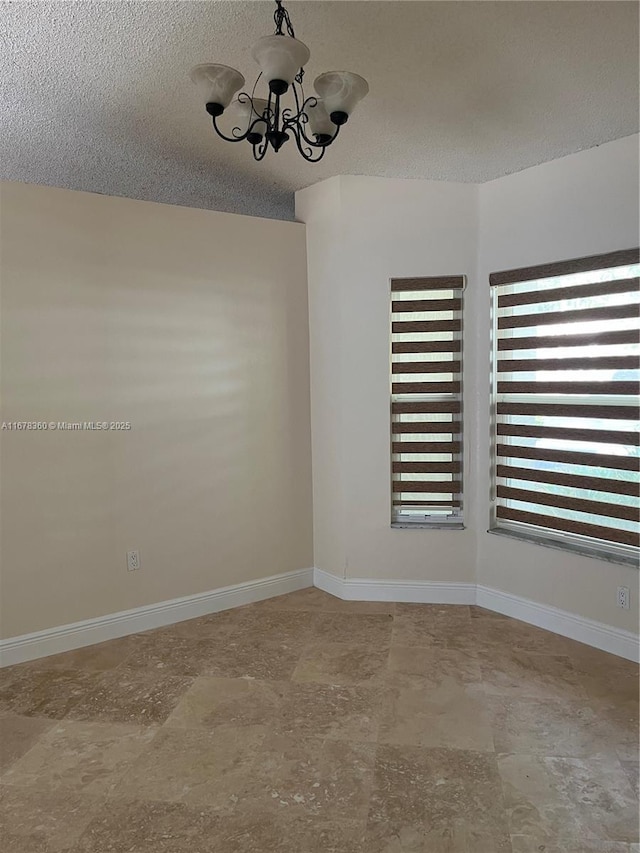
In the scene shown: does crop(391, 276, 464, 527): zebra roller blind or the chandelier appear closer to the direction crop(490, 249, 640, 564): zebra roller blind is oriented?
the chandelier

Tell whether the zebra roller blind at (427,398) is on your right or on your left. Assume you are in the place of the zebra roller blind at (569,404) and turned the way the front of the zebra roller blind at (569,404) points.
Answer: on your right

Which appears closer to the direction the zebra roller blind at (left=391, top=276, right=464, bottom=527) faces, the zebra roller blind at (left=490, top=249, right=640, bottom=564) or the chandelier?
the chandelier

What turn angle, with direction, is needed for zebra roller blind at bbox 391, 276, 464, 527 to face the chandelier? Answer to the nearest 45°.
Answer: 0° — it already faces it

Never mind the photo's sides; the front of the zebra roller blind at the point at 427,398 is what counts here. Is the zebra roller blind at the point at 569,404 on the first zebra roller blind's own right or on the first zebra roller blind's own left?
on the first zebra roller blind's own left

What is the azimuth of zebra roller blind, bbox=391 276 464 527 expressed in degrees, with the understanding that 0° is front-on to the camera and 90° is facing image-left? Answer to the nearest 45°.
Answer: approximately 0°

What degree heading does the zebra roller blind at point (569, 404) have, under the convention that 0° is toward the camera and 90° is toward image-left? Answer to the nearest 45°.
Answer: approximately 45°

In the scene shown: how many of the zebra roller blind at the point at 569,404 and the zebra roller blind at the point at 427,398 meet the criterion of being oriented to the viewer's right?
0
